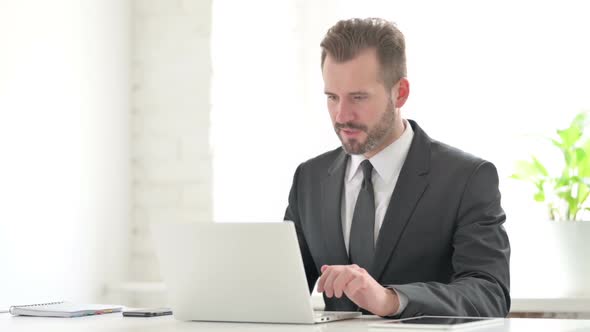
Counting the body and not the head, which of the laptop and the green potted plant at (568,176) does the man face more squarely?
the laptop

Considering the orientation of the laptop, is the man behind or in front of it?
in front

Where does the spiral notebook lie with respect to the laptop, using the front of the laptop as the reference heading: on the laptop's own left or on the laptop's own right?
on the laptop's own left

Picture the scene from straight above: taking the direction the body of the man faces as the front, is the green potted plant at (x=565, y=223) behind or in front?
behind

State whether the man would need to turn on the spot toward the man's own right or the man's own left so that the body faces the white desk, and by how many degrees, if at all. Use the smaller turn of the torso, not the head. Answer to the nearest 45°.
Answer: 0° — they already face it

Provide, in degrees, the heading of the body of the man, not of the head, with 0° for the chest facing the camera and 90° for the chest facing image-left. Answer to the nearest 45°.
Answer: approximately 45°

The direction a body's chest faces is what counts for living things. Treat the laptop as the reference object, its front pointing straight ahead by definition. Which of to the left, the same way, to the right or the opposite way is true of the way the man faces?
the opposite way

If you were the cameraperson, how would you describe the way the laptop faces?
facing away from the viewer and to the right of the viewer

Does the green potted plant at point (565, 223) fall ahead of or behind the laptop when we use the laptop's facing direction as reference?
ahead
